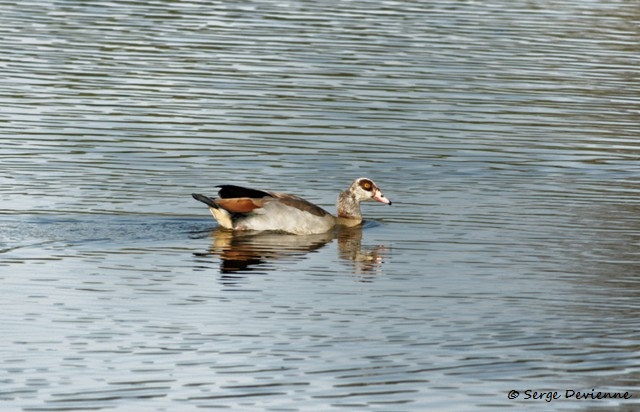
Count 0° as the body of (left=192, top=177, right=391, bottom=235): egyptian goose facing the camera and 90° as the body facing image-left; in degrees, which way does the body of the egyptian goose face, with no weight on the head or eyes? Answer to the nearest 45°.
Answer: approximately 270°
